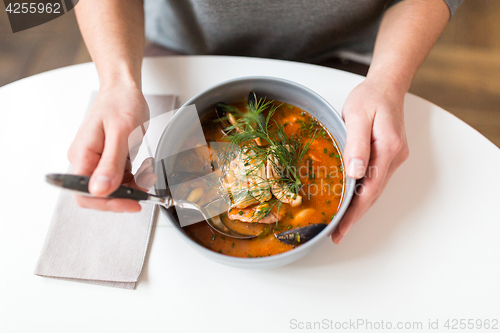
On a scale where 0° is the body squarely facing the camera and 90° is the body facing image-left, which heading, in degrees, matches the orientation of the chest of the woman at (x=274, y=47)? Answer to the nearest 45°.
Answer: approximately 0°
